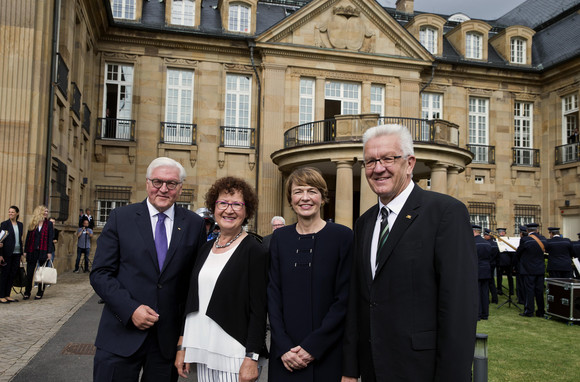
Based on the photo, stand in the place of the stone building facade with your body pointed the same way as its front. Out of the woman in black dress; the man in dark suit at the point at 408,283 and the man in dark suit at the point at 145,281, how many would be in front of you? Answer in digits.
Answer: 3

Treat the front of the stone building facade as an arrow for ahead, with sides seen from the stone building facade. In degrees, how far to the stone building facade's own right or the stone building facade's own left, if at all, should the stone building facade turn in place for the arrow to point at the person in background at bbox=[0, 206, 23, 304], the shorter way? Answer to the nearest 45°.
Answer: approximately 45° to the stone building facade's own right

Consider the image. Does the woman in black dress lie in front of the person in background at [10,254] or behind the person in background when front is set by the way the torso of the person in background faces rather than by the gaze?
in front

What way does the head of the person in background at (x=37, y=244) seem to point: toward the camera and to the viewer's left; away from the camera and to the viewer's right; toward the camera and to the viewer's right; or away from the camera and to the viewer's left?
toward the camera and to the viewer's right

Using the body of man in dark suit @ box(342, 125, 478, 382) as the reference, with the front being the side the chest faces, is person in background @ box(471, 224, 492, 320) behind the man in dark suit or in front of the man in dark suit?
behind

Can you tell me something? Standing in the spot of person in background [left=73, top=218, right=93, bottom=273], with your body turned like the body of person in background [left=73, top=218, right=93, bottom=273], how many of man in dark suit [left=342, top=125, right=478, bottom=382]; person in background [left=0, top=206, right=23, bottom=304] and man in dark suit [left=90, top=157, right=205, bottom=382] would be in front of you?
3

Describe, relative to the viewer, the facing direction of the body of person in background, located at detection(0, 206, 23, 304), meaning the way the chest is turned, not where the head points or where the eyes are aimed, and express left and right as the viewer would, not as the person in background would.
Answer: facing the viewer and to the right of the viewer

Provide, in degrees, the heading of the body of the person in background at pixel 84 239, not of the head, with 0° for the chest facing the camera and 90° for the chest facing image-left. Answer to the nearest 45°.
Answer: approximately 0°

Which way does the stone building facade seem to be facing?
toward the camera

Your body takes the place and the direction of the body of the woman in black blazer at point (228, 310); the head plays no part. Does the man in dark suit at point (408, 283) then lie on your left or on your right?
on your left

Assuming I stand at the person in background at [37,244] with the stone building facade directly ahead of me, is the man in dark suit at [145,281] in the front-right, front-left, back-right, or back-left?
back-right

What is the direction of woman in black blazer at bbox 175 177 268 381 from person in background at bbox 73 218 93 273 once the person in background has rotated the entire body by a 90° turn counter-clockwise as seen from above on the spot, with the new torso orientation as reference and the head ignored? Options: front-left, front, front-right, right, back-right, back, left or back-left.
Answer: right

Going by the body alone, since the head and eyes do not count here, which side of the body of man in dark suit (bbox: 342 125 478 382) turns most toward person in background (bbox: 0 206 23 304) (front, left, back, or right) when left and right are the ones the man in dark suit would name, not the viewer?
right
